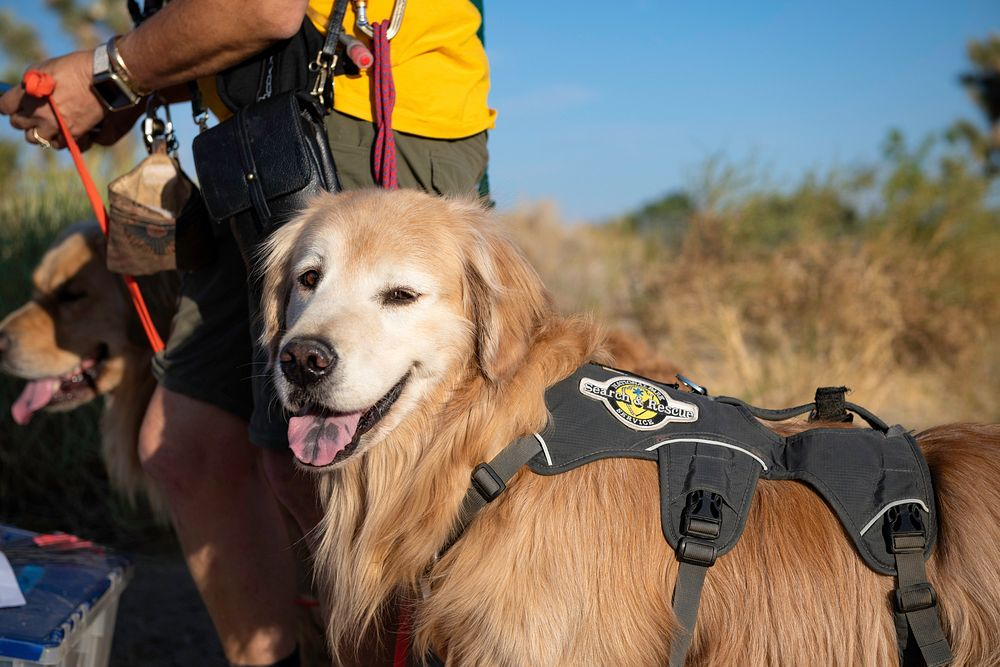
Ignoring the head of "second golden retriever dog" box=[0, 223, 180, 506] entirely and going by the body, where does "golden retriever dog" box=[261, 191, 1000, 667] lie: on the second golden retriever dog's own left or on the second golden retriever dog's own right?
on the second golden retriever dog's own left

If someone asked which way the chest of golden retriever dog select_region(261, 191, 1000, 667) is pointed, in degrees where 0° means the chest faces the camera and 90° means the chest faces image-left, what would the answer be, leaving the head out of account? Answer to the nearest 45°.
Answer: approximately 90°

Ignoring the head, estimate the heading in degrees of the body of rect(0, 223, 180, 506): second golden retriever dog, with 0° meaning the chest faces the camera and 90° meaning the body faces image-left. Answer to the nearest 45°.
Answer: approximately 90°

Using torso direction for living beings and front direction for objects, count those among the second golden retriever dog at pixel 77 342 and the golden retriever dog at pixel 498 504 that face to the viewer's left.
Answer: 2

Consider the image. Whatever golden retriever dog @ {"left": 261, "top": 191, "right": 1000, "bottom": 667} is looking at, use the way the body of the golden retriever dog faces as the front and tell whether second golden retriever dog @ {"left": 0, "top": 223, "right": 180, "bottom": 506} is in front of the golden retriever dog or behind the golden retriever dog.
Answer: in front

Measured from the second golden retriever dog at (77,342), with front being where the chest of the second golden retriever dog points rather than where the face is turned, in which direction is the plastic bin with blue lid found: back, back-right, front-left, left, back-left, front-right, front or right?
left
